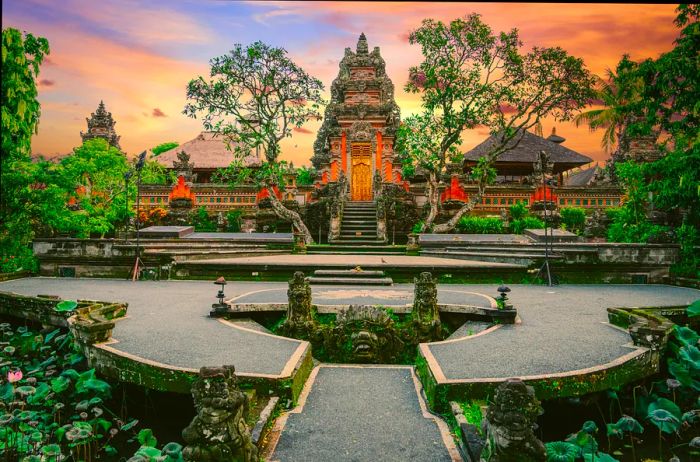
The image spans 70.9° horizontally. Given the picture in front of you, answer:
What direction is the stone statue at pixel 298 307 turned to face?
toward the camera

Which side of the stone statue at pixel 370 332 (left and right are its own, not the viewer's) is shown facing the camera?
front

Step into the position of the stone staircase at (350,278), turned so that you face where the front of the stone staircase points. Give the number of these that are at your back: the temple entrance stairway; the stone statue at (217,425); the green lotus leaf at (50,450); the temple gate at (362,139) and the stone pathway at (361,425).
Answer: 2

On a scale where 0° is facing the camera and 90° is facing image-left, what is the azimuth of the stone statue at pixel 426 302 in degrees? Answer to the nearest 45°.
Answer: approximately 0°

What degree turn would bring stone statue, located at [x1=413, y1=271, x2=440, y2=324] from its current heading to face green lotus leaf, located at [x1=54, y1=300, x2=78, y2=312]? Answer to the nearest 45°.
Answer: approximately 90° to its right

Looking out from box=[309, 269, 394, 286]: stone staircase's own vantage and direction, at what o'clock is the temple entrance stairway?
The temple entrance stairway is roughly at 6 o'clock from the stone staircase.

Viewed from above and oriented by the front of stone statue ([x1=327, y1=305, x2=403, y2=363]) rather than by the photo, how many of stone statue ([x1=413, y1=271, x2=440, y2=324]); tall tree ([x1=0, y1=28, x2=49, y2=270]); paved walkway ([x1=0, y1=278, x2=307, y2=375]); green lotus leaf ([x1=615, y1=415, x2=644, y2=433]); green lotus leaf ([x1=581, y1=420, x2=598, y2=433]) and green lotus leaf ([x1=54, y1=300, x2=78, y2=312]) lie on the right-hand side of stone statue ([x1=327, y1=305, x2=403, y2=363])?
3

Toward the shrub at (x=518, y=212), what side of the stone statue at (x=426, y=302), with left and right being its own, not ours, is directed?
back

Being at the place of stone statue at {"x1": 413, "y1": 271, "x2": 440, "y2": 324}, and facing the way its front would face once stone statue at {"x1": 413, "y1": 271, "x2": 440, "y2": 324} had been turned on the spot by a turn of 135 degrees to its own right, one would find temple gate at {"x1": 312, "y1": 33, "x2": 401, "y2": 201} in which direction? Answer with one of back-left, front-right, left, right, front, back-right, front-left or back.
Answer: front-right

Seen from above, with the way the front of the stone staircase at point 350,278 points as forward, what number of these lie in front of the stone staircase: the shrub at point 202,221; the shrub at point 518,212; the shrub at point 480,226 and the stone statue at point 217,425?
1

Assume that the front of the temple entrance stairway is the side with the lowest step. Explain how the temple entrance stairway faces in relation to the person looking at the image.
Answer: facing the viewer

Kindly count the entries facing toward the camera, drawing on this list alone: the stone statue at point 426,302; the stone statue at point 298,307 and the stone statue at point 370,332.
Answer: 3

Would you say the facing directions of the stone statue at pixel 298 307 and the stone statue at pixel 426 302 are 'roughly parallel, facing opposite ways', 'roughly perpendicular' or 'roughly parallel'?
roughly parallel

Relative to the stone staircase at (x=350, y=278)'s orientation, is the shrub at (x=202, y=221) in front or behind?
behind

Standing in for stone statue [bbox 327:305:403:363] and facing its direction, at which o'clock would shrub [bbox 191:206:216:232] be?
The shrub is roughly at 5 o'clock from the stone statue.

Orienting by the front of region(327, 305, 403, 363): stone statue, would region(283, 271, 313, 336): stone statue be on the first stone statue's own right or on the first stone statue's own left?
on the first stone statue's own right

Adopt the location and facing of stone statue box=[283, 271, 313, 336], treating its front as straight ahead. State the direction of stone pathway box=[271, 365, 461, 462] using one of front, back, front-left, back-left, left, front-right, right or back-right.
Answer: front
